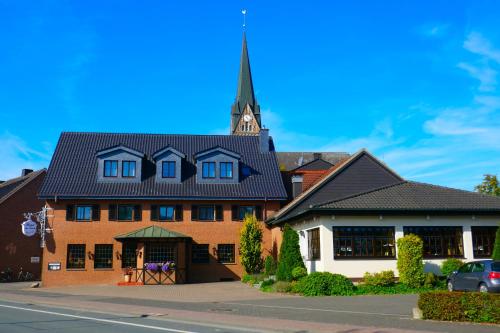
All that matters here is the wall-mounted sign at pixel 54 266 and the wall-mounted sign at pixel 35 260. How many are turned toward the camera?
2

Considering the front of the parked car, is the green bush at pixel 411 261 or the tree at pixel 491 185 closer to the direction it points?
the green bush

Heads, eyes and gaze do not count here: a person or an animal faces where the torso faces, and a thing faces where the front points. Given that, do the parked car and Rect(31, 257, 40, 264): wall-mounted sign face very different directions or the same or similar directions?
very different directions

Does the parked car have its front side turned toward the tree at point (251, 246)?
yes

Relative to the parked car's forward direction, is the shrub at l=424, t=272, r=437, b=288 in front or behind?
in front

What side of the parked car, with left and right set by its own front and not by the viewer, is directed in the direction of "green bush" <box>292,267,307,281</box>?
front

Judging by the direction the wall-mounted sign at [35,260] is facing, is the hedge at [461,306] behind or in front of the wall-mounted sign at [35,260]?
in front

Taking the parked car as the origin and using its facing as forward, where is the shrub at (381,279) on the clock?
The shrub is roughly at 12 o'clock from the parked car.

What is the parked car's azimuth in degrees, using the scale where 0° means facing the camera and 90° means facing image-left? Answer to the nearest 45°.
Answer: approximately 135°

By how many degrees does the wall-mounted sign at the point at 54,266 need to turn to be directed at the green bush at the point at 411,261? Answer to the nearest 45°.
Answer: approximately 45° to its left
